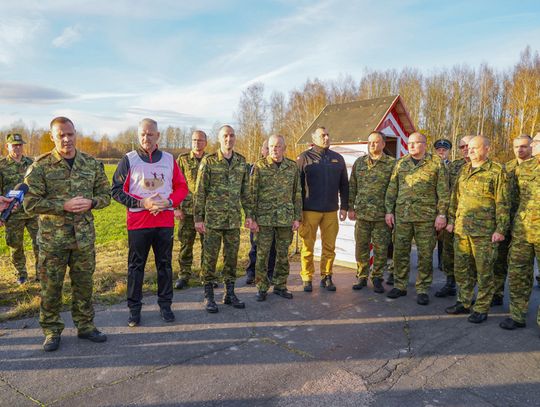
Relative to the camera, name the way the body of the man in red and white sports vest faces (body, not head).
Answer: toward the camera

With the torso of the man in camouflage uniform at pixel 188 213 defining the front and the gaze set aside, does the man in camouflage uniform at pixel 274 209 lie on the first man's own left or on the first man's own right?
on the first man's own left

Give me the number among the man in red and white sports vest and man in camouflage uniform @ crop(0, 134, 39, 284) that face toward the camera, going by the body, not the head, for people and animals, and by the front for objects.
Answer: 2

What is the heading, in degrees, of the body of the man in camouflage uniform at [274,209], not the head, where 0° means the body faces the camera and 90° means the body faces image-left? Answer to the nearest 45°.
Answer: approximately 0°

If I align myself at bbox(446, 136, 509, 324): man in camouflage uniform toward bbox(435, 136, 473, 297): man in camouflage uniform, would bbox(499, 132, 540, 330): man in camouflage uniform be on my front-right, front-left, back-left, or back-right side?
back-right

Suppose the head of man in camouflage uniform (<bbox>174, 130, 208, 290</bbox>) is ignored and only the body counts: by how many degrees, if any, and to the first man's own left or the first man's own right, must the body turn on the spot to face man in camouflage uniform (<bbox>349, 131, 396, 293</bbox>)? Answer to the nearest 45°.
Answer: approximately 90° to the first man's own left

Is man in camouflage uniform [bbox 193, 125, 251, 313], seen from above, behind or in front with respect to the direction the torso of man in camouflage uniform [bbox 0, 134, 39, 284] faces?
in front

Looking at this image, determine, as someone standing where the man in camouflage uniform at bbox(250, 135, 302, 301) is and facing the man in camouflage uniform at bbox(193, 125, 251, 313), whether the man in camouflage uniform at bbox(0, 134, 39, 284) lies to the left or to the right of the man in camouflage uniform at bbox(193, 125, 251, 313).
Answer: right

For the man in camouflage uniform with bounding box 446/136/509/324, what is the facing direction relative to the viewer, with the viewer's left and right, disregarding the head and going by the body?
facing the viewer and to the left of the viewer

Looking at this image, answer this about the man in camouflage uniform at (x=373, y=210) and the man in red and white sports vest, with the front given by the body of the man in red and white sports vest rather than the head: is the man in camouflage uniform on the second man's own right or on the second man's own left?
on the second man's own left
